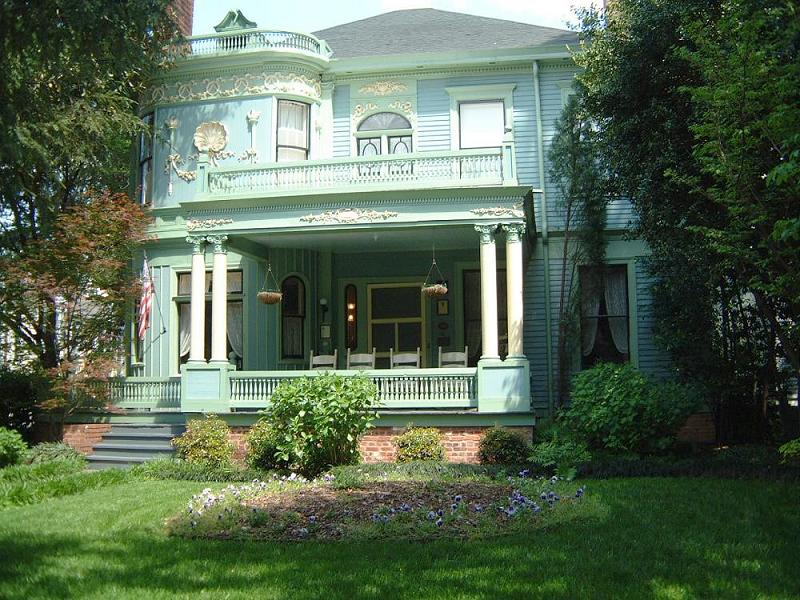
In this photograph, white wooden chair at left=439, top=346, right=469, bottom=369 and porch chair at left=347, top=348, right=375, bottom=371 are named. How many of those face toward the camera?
2

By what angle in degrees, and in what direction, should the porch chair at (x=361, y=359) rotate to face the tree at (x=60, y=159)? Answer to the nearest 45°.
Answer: approximately 90° to its right

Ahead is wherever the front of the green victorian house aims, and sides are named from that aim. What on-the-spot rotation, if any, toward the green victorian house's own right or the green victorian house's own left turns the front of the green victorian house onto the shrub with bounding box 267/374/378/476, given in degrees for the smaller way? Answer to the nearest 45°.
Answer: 0° — it already faces it

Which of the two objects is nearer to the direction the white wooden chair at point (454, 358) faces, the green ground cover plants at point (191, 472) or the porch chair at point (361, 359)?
the green ground cover plants

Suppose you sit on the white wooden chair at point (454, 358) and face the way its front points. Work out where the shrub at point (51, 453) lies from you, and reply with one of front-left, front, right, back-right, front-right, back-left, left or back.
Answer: right

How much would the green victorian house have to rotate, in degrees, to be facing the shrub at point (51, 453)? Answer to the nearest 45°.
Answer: approximately 45° to its right

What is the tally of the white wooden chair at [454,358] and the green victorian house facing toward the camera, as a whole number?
2

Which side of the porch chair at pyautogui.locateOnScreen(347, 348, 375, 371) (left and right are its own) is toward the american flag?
right

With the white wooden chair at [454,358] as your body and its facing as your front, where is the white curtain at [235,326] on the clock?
The white curtain is roughly at 4 o'clock from the white wooden chair.

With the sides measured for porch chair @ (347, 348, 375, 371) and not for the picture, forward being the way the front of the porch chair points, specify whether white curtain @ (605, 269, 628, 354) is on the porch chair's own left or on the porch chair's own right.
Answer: on the porch chair's own left

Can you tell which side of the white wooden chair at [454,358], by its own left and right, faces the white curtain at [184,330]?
right

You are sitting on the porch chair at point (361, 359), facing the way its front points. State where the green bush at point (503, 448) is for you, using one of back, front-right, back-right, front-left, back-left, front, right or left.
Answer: front-left
